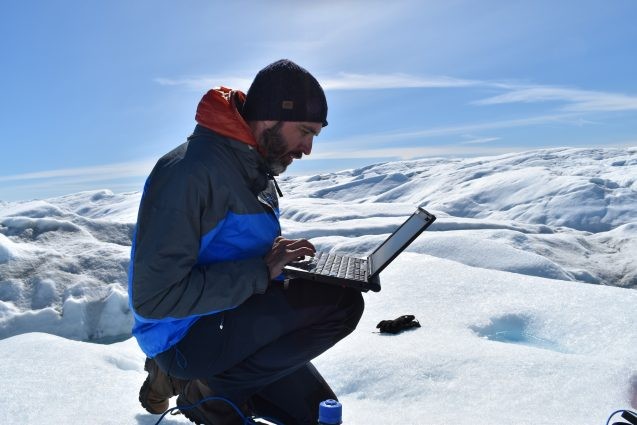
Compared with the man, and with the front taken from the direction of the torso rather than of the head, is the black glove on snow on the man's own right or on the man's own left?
on the man's own left

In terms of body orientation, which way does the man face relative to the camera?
to the viewer's right
